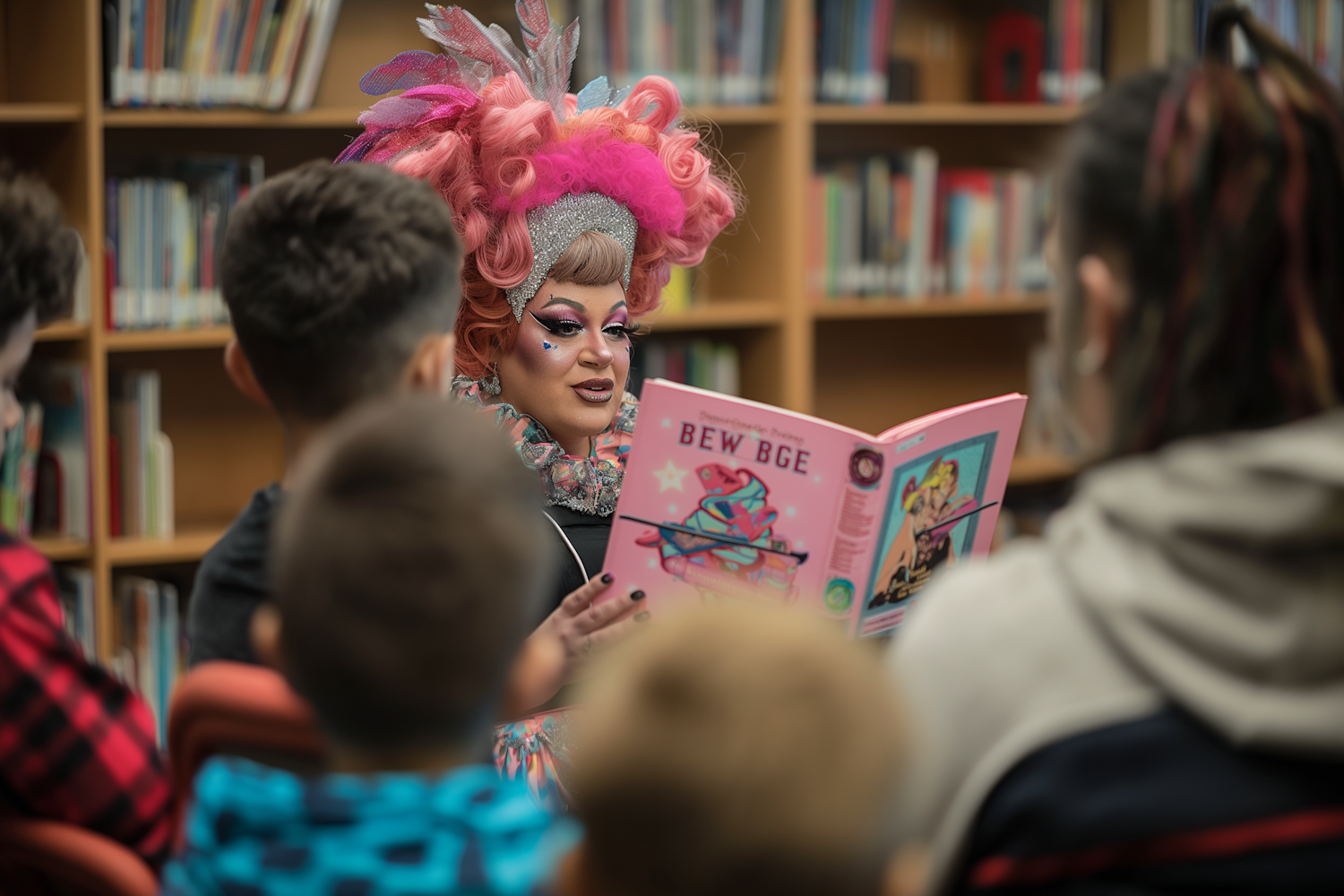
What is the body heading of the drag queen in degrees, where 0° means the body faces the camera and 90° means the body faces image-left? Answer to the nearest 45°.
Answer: approximately 315°

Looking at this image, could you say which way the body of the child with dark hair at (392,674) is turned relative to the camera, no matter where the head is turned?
away from the camera

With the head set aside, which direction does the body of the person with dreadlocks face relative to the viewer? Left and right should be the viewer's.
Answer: facing away from the viewer and to the left of the viewer

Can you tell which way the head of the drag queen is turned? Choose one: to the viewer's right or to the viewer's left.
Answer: to the viewer's right

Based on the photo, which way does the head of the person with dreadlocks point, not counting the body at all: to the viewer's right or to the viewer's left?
to the viewer's left

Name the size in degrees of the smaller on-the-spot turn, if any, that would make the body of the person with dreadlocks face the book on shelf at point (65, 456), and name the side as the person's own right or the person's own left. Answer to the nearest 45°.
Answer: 0° — they already face it
